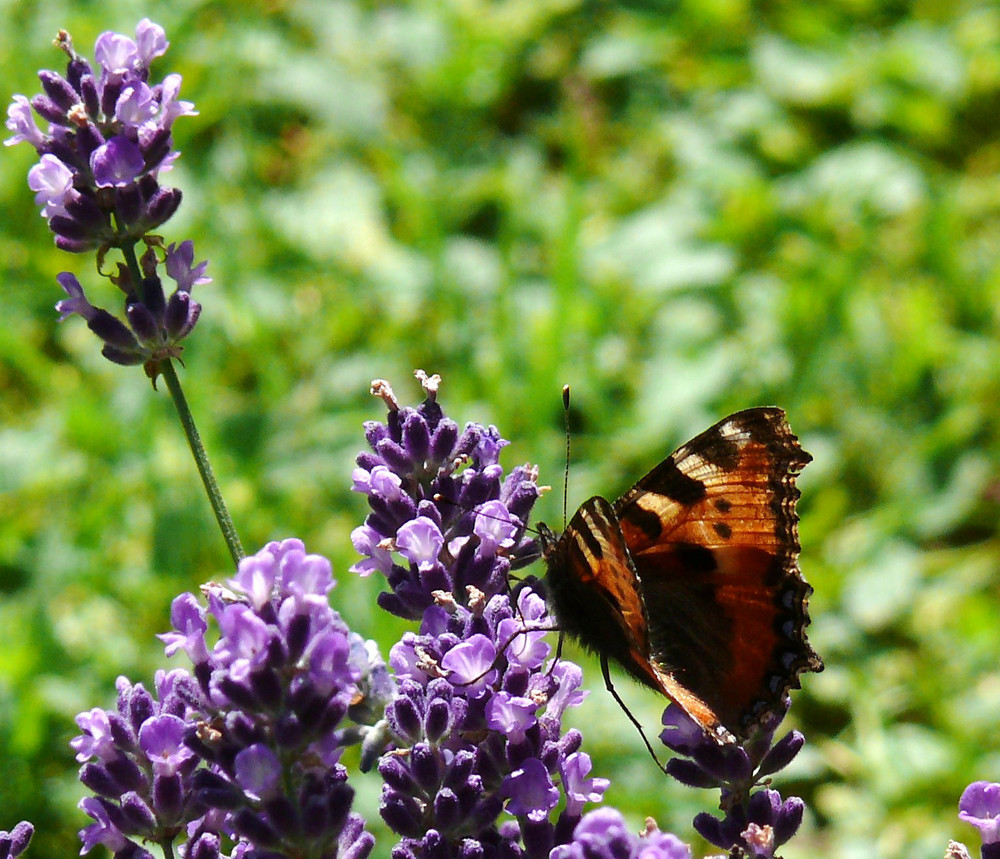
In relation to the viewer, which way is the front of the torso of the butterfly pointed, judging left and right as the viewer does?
facing to the left of the viewer

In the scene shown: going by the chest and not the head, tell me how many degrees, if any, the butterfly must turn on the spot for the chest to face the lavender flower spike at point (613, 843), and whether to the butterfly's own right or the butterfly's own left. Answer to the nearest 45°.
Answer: approximately 90° to the butterfly's own left
